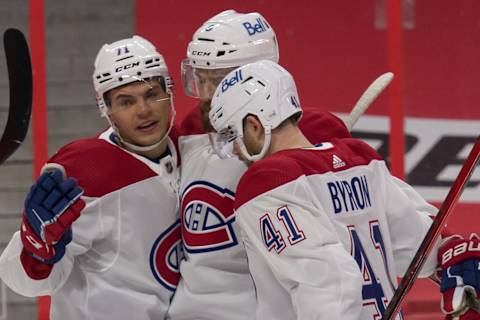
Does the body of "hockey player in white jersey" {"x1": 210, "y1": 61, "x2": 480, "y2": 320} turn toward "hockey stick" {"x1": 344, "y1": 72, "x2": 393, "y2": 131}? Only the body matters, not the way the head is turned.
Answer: no

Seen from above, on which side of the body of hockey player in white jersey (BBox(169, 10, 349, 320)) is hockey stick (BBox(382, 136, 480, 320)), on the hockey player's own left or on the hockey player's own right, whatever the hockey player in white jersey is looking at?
on the hockey player's own left

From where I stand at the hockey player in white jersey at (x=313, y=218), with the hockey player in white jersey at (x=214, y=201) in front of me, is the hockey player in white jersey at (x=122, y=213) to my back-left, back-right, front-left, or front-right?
front-left

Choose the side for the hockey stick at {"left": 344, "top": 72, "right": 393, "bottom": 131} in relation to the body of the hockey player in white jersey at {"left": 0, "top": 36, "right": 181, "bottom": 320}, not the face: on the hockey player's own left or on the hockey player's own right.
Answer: on the hockey player's own left

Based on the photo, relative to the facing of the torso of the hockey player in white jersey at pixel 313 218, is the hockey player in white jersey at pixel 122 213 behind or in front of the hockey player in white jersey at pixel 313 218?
in front

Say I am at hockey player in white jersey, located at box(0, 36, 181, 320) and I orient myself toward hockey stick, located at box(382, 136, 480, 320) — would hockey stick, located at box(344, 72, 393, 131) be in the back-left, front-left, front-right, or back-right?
front-left

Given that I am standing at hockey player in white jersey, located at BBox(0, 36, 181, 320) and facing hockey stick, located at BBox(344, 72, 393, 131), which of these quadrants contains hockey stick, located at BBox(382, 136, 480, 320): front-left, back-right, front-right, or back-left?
front-right

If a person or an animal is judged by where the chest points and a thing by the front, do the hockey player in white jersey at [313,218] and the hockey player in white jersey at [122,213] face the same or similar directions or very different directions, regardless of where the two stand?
very different directions

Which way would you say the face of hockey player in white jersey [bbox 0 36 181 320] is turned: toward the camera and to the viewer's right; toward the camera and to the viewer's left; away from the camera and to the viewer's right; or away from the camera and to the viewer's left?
toward the camera and to the viewer's right

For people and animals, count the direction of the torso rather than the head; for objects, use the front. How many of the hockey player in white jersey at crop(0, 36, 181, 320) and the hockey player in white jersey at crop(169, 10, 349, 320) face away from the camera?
0

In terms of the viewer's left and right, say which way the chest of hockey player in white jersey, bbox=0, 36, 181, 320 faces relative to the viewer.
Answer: facing the viewer and to the right of the viewer

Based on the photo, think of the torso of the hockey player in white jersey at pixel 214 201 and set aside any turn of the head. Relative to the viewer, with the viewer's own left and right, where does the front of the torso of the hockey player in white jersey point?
facing the viewer and to the left of the viewer

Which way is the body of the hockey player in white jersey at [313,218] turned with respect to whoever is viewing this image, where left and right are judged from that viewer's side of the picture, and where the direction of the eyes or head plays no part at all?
facing away from the viewer and to the left of the viewer

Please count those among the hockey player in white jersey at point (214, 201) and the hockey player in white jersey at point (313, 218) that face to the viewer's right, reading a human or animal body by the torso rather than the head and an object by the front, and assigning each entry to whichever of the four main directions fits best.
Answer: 0
